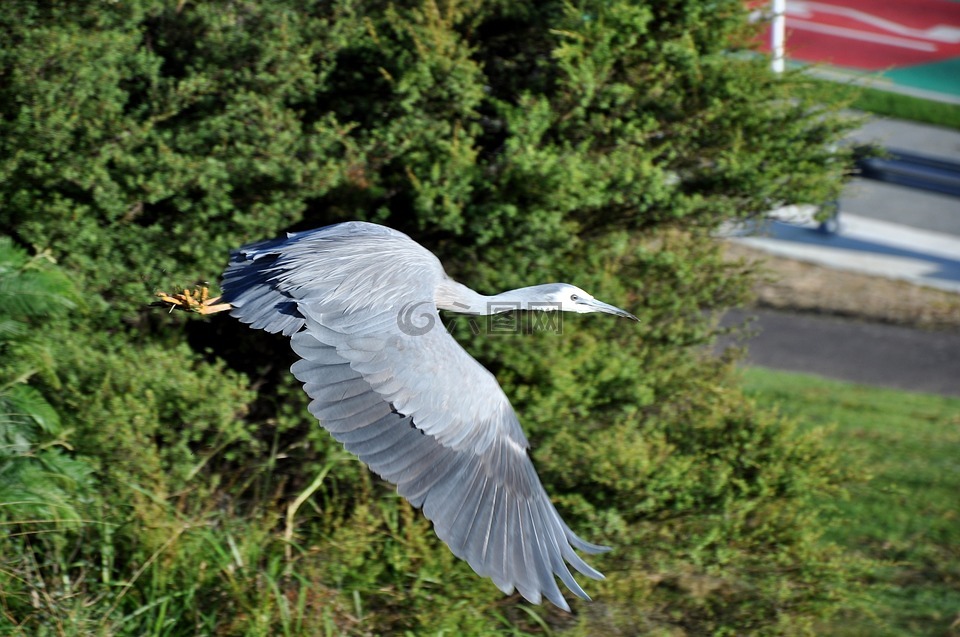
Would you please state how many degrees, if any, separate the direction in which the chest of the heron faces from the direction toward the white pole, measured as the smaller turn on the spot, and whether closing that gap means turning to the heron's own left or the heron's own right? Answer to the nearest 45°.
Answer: approximately 45° to the heron's own left

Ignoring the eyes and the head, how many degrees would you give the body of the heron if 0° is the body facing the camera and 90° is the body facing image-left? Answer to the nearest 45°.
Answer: approximately 270°
